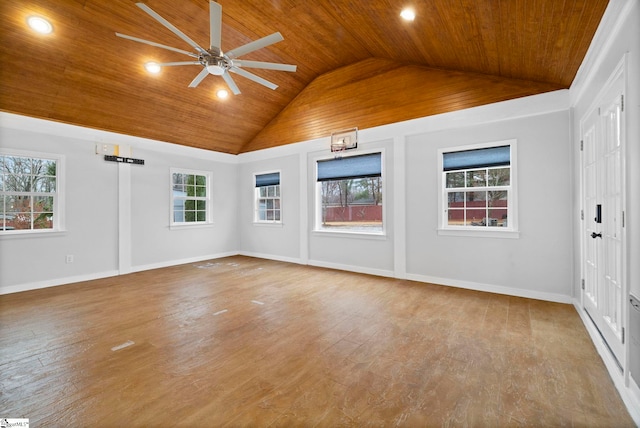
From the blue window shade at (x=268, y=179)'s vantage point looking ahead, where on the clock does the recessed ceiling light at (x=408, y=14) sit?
The recessed ceiling light is roughly at 10 o'clock from the blue window shade.

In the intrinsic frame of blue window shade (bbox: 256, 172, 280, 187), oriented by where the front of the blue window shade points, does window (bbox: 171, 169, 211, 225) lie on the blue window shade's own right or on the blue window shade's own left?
on the blue window shade's own right

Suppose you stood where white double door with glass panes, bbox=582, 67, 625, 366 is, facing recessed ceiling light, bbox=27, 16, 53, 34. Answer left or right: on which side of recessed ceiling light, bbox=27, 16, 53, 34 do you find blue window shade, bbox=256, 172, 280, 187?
right

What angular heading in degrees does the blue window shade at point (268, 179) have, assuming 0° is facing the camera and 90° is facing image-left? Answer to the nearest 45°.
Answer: approximately 45°

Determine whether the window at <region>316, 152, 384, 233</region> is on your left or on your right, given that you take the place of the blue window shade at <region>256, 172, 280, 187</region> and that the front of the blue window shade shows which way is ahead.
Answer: on your left

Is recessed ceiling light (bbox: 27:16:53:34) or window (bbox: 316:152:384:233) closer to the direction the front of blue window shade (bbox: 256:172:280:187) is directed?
the recessed ceiling light

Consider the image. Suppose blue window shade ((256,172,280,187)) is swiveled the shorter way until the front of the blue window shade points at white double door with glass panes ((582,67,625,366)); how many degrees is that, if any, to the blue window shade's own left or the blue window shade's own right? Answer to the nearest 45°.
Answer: approximately 90° to the blue window shade's own left

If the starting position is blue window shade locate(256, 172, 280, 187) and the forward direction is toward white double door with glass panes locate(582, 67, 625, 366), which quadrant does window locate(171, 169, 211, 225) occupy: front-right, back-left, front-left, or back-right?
back-right

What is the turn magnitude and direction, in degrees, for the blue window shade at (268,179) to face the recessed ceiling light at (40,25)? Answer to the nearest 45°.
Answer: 0° — it already faces it

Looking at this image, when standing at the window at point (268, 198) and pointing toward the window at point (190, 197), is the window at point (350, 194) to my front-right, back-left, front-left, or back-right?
back-left
